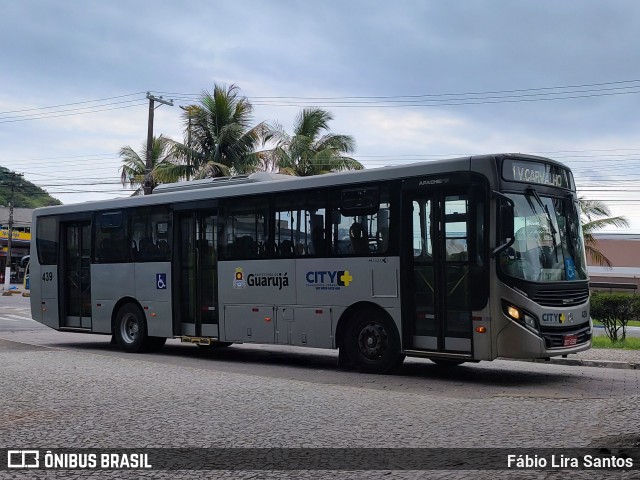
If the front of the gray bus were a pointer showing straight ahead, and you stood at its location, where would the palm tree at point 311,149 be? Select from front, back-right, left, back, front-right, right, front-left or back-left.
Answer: back-left

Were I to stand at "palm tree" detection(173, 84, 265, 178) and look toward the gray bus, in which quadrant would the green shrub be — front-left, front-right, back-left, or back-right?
front-left

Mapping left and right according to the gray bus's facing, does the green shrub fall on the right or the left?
on its left

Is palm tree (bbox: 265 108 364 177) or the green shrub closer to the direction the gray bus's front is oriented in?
the green shrub

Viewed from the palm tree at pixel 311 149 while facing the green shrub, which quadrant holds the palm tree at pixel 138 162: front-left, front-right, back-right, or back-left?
back-right

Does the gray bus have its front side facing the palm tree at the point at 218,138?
no

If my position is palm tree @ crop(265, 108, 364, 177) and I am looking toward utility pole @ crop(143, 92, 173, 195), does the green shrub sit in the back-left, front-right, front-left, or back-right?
back-left

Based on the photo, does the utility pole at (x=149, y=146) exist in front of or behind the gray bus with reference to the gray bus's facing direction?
behind

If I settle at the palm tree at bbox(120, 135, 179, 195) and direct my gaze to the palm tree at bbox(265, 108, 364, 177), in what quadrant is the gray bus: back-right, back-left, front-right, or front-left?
front-right

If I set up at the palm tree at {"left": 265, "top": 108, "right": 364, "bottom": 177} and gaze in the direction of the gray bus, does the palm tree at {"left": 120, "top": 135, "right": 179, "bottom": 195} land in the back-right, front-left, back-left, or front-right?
back-right

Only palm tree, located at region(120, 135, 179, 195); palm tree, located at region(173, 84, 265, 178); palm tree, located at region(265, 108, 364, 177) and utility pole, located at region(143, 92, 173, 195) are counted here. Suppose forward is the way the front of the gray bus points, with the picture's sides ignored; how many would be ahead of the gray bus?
0

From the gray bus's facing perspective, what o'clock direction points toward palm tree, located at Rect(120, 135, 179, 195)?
The palm tree is roughly at 7 o'clock from the gray bus.

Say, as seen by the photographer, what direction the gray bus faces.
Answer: facing the viewer and to the right of the viewer
